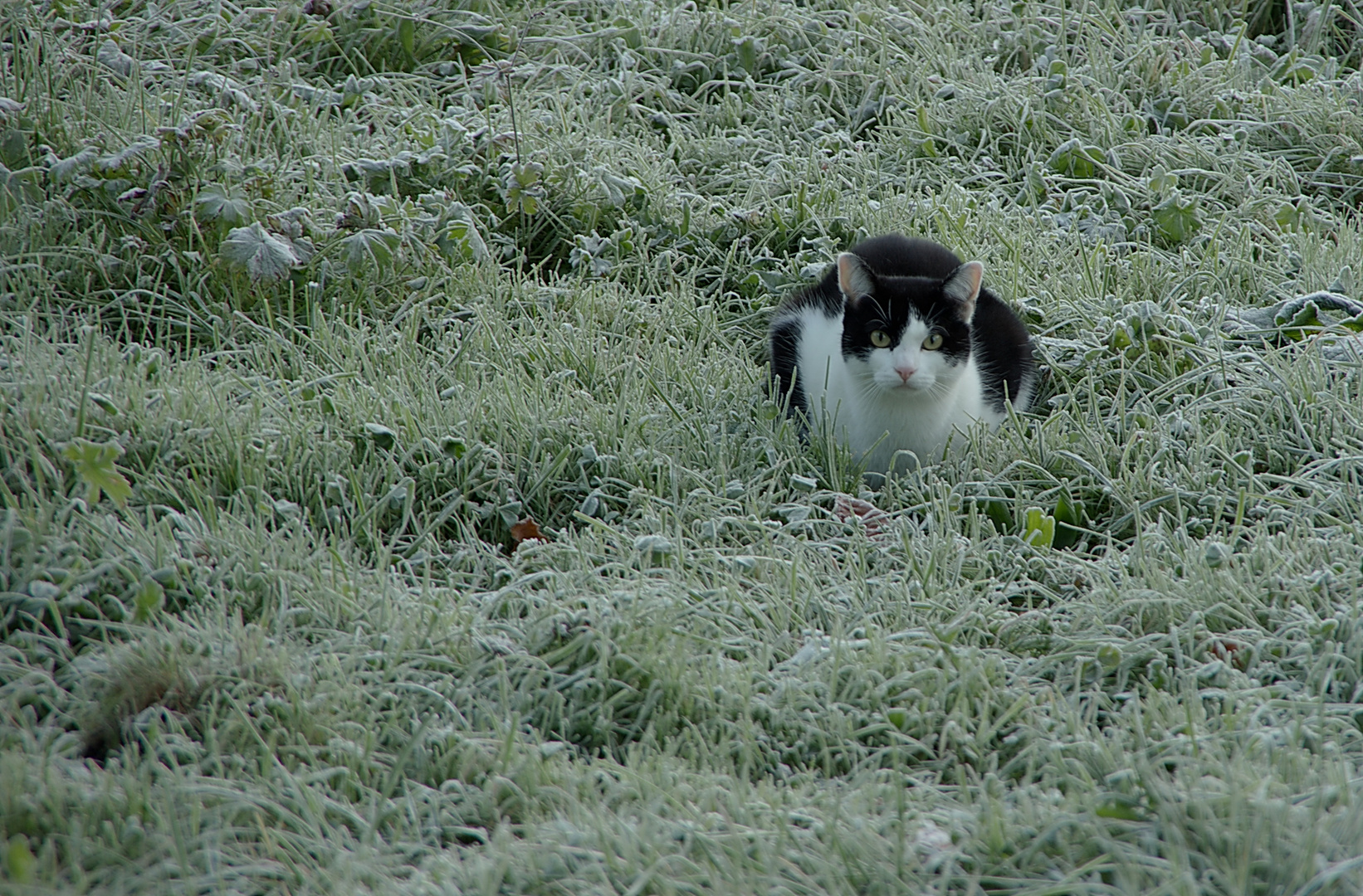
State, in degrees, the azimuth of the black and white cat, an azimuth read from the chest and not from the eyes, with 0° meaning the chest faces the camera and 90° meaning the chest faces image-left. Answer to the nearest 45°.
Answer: approximately 0°
